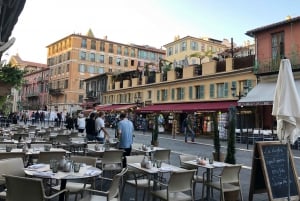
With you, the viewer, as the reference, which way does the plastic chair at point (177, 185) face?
facing away from the viewer and to the left of the viewer

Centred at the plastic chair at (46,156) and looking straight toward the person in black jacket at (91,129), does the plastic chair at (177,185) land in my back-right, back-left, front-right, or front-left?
back-right

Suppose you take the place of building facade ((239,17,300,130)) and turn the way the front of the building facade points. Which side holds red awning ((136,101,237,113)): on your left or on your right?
on your right

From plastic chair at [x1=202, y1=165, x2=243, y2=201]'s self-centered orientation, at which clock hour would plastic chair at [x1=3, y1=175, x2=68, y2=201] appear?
plastic chair at [x1=3, y1=175, x2=68, y2=201] is roughly at 9 o'clock from plastic chair at [x1=202, y1=165, x2=243, y2=201].

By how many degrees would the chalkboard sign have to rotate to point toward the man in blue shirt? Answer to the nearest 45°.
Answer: approximately 135° to its right

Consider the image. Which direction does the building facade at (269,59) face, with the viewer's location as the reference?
facing the viewer and to the left of the viewer

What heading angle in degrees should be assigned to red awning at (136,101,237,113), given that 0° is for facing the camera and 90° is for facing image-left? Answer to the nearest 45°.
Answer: approximately 45°

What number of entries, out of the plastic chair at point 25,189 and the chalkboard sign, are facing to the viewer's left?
0

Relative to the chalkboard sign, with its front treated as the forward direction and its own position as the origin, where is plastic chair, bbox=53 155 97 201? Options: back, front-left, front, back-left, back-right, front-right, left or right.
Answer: right

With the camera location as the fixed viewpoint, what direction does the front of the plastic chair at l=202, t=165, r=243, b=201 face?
facing away from the viewer and to the left of the viewer

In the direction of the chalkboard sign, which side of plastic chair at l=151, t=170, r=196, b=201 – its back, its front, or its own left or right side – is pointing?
right

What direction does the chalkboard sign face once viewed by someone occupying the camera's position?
facing the viewer and to the right of the viewer

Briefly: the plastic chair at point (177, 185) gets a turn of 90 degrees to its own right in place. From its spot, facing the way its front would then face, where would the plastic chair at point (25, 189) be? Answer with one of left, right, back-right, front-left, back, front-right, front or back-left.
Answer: back

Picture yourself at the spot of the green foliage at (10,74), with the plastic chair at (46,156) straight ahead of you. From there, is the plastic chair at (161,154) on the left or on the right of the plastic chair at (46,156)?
left

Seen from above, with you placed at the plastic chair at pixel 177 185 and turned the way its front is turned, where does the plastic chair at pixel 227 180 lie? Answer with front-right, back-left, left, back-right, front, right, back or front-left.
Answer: right

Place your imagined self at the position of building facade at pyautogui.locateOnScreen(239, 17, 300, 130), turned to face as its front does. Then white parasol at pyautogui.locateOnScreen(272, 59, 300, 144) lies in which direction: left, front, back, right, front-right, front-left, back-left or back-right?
front-left

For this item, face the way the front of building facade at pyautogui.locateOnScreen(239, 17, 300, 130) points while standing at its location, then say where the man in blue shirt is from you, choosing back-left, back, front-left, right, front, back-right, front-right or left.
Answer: front-left
